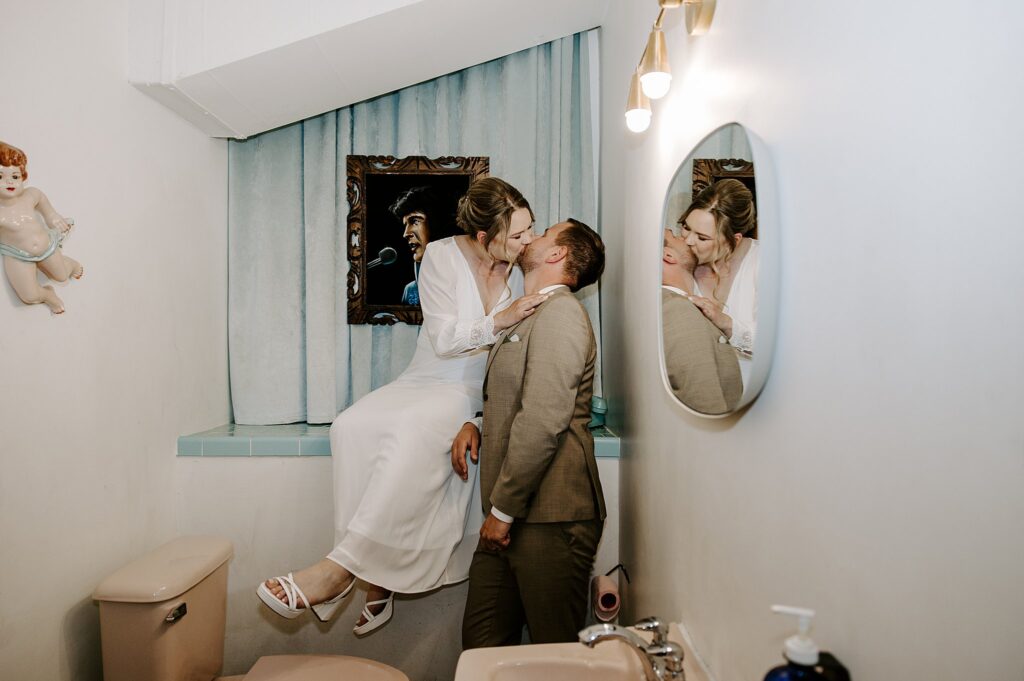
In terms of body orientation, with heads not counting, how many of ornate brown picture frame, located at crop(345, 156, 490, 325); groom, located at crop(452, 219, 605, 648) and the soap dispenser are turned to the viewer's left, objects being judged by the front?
2

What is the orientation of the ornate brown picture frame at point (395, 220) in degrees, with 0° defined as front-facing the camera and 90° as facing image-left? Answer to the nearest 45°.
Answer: approximately 0°

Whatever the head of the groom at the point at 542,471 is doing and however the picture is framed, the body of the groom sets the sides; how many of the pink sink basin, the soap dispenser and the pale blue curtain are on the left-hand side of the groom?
2

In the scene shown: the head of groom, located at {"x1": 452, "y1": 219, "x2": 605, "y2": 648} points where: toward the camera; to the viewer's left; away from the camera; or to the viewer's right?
to the viewer's left

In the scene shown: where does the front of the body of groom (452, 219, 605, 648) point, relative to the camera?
to the viewer's left

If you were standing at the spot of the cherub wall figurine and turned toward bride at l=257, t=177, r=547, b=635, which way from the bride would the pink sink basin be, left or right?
right

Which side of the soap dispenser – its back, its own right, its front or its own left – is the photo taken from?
left

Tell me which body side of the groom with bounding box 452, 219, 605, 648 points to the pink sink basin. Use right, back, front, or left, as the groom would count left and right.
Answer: left
